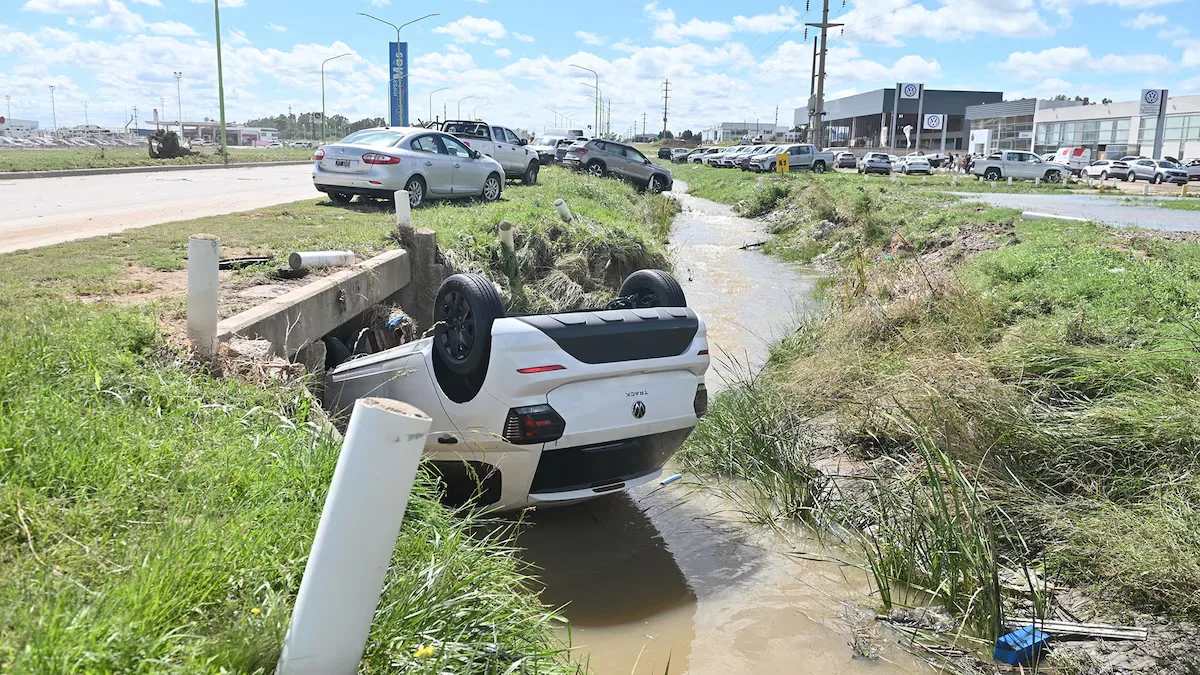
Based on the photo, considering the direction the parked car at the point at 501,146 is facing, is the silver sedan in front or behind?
behind

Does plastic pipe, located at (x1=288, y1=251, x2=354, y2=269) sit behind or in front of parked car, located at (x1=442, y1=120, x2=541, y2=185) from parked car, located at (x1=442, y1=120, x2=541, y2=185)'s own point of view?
behind

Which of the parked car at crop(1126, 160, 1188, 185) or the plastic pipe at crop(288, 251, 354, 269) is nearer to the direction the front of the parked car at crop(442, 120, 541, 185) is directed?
the parked car

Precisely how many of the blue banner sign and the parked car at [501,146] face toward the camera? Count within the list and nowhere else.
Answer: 1

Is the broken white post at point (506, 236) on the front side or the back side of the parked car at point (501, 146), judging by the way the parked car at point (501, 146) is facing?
on the back side

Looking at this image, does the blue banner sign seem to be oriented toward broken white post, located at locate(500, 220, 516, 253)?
yes

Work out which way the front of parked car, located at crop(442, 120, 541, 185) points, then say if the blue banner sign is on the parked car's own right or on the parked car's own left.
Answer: on the parked car's own left

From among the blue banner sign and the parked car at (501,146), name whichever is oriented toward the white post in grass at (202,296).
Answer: the blue banner sign

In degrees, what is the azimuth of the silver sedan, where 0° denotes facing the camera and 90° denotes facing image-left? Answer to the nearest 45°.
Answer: approximately 225°

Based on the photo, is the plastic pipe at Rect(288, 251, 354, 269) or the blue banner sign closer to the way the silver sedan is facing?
the blue banner sign

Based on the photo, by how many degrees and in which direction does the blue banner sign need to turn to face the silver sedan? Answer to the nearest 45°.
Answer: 0° — it already faces it

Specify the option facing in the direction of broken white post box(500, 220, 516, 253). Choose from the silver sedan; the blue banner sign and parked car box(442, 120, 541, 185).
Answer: the blue banner sign

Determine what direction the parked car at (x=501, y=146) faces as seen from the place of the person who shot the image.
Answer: facing away from the viewer and to the right of the viewer
